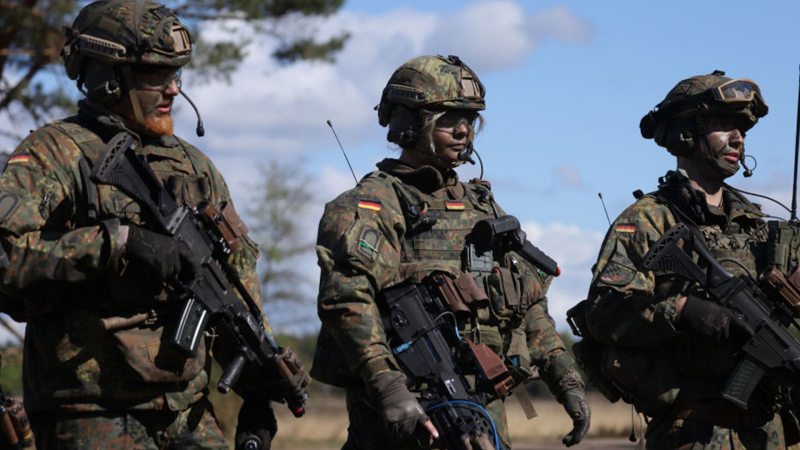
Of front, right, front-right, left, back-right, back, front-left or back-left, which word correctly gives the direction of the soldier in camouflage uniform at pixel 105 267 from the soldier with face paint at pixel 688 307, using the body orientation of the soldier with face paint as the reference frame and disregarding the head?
right

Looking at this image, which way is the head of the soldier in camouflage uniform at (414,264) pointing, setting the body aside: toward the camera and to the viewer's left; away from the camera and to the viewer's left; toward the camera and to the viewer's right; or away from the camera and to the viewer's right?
toward the camera and to the viewer's right

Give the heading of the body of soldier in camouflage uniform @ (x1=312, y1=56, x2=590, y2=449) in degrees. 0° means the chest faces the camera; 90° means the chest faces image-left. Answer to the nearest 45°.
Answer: approximately 315°

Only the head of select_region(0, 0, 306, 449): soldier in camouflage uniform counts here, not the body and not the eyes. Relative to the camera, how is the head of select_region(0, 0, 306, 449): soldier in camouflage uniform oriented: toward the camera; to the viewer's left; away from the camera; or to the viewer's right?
to the viewer's right

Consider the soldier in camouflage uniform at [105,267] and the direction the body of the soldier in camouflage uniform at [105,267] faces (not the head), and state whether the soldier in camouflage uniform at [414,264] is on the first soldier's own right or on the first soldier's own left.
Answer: on the first soldier's own left

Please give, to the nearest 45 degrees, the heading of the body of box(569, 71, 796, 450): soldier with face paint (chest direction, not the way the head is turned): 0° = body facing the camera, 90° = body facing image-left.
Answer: approximately 315°

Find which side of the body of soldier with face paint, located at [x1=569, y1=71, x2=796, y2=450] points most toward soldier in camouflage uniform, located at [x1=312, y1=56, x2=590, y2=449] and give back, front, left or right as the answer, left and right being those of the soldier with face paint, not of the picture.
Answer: right
